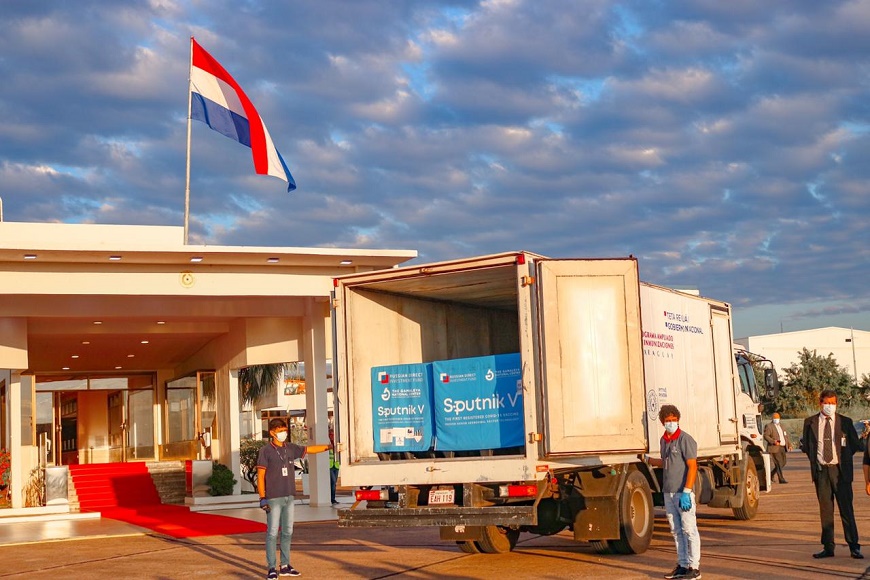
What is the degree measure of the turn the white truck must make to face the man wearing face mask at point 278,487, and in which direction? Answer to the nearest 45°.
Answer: approximately 135° to its left

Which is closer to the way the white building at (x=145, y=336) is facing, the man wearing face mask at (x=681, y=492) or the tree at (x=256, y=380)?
the man wearing face mask

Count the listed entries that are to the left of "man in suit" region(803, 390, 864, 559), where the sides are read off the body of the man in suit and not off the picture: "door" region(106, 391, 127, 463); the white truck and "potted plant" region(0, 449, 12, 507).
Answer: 0

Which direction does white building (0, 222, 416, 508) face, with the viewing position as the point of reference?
facing the viewer

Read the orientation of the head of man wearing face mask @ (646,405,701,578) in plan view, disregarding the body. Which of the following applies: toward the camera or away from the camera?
toward the camera

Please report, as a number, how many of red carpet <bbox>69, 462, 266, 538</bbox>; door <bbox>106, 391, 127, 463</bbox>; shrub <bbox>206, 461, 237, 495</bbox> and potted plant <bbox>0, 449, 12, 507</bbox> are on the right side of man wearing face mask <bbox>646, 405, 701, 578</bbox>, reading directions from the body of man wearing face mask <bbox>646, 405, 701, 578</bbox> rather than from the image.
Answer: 4

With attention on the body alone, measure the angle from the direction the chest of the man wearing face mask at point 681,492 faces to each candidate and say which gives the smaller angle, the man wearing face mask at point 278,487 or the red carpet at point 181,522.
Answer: the man wearing face mask

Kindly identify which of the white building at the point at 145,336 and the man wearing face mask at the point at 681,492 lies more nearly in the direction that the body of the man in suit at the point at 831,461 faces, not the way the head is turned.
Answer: the man wearing face mask

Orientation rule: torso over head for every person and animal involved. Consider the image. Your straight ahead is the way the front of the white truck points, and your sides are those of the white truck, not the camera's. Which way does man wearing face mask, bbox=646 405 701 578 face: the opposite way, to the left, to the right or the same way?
the opposite way

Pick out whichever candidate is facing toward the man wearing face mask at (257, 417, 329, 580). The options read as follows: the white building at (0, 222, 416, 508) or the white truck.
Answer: the white building

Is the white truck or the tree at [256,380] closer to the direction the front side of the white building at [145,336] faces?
the white truck

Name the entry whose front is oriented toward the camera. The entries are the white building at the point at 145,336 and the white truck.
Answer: the white building

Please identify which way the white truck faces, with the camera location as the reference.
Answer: facing away from the viewer and to the right of the viewer

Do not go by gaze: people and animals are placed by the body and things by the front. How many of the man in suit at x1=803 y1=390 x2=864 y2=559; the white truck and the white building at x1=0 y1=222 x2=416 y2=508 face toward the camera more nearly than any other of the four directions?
2

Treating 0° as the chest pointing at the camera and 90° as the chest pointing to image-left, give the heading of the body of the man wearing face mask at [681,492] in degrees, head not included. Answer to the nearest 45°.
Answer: approximately 45°

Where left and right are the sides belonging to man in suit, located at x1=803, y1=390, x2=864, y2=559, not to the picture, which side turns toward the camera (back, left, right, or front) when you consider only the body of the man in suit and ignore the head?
front

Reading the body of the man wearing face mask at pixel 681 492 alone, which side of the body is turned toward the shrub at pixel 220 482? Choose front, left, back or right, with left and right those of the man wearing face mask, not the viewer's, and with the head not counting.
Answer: right

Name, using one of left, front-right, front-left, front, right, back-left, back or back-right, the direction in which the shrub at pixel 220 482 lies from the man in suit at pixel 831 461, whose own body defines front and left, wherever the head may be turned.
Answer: back-right

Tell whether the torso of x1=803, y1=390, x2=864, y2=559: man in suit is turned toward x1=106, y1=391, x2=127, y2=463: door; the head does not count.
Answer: no

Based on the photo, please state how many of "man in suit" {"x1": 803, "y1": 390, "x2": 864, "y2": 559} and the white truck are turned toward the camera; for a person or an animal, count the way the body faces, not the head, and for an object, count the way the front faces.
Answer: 1
